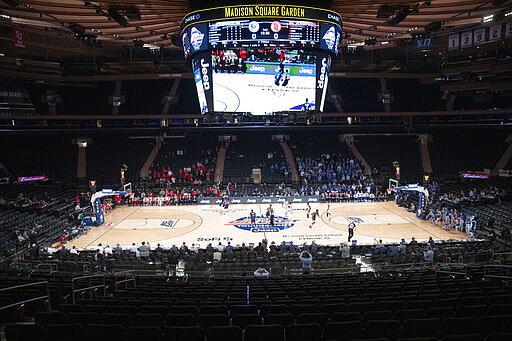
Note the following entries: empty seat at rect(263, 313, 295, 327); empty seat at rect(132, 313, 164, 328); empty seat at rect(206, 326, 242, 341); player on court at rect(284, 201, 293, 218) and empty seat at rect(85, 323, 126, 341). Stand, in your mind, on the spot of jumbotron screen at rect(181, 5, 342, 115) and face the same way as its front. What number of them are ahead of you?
4

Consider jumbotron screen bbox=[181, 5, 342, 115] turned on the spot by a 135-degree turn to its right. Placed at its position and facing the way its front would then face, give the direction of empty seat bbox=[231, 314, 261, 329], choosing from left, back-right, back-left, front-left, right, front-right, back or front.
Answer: back-left

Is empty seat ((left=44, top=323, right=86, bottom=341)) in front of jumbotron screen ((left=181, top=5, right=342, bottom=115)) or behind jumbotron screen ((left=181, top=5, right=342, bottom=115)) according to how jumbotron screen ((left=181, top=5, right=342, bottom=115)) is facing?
in front

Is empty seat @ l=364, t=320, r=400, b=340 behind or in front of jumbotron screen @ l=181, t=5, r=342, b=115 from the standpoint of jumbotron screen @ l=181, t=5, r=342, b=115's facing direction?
in front

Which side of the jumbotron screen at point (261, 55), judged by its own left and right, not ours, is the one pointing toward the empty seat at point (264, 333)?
front

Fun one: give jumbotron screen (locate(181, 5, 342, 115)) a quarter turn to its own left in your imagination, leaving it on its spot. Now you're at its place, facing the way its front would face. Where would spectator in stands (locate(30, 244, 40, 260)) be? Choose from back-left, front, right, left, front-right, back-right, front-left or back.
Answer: back

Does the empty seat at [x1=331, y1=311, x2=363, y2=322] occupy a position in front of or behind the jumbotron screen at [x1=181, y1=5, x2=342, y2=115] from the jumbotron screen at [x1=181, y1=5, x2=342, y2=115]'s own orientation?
in front

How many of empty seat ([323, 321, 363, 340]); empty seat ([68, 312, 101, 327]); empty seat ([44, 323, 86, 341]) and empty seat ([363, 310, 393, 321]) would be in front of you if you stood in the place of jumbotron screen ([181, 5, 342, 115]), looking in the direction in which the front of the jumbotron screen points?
4

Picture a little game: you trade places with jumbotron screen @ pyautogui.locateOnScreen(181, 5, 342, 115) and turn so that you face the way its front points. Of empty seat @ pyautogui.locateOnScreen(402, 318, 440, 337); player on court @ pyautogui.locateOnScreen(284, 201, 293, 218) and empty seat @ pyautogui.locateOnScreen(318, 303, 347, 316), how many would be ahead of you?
2

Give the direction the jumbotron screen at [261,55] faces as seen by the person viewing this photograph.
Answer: facing the viewer

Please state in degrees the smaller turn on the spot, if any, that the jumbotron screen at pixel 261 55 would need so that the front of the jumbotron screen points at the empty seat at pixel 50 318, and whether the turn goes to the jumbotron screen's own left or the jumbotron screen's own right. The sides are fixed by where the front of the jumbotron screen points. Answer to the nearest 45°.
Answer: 0° — it already faces it

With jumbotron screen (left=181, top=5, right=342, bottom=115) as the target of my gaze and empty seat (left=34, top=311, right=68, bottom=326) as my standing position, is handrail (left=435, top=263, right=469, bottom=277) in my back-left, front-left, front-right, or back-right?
front-right

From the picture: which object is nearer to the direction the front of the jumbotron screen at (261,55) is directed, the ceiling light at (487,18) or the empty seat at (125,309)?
the empty seat

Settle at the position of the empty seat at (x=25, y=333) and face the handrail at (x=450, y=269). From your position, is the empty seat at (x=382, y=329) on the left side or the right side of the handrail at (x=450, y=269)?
right

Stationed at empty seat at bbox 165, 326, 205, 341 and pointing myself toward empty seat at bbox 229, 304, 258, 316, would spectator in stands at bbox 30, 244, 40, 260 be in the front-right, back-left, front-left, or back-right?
front-left

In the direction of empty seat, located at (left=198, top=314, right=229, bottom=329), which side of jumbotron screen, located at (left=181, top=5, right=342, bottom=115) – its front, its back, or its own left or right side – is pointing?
front

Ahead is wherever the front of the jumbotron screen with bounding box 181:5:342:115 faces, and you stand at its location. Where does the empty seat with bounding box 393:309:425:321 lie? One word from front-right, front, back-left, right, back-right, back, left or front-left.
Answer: front
